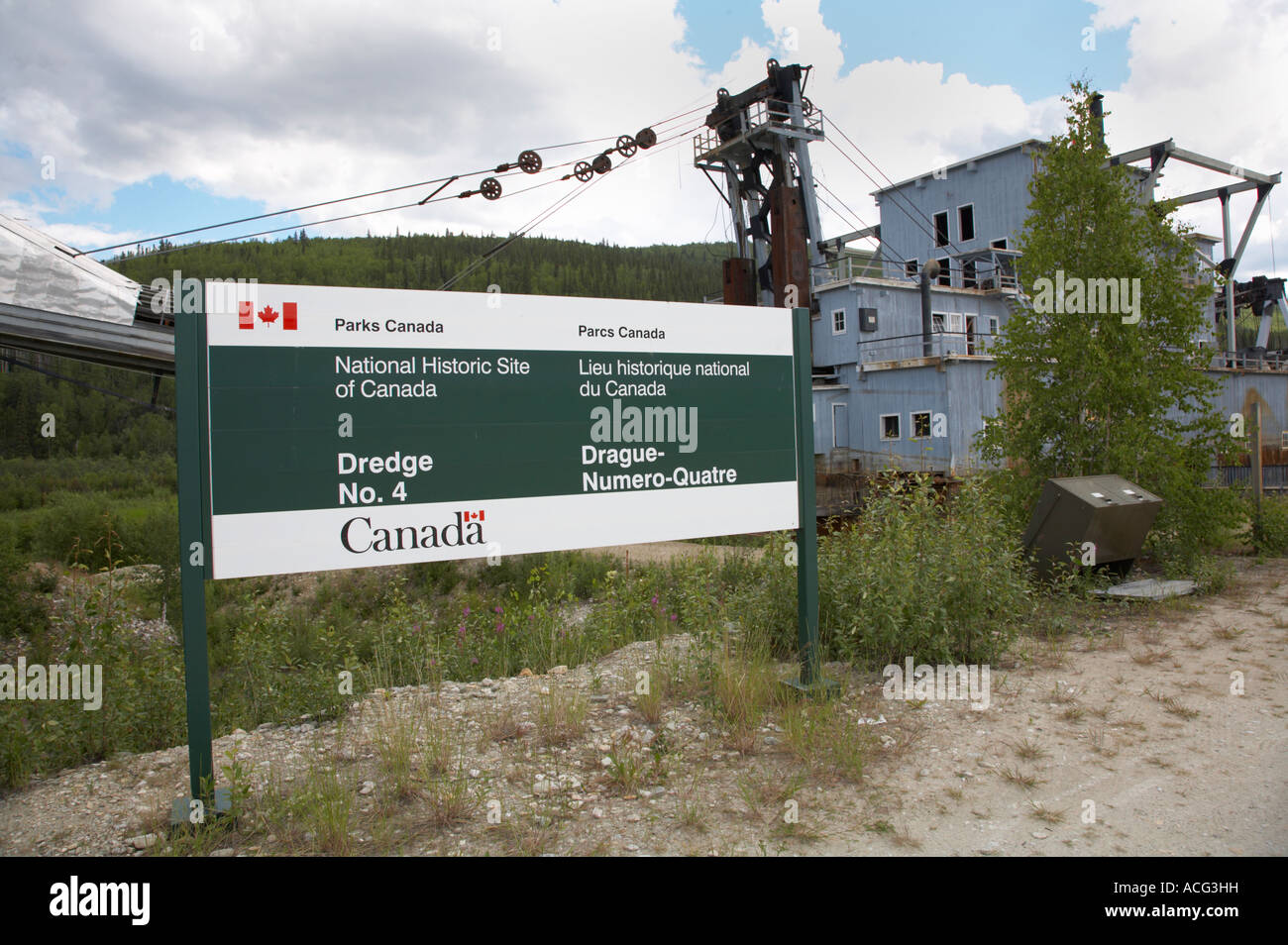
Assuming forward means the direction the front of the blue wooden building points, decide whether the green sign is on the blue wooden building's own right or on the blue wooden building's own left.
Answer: on the blue wooden building's own left

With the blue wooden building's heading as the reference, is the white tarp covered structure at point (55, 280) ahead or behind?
ahead

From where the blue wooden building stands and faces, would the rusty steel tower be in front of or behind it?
in front

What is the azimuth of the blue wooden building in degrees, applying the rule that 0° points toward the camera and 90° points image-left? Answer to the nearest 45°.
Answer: approximately 45°

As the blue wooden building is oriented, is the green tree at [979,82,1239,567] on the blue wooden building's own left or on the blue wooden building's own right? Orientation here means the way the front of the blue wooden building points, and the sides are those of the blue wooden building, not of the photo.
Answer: on the blue wooden building's own left

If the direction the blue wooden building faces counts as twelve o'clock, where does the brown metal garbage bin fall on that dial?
The brown metal garbage bin is roughly at 10 o'clock from the blue wooden building.

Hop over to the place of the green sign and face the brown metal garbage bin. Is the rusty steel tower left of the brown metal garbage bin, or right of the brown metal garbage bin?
left
